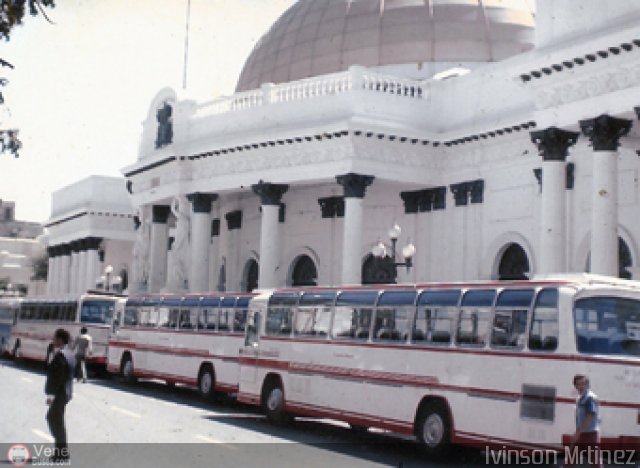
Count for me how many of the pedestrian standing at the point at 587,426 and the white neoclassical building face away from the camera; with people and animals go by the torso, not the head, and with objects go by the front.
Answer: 0

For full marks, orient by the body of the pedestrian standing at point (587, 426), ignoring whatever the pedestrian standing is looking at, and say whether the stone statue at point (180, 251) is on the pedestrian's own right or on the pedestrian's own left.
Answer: on the pedestrian's own right

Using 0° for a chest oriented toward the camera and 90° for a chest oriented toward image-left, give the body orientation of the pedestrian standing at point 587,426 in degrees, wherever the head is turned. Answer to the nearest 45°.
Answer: approximately 45°

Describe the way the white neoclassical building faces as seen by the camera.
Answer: facing the viewer and to the left of the viewer

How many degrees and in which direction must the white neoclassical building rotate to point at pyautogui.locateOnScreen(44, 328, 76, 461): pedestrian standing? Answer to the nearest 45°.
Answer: approximately 45° to its left

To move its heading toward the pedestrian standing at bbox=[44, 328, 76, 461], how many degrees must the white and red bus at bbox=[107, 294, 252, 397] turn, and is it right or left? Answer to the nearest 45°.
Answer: approximately 135° to its left

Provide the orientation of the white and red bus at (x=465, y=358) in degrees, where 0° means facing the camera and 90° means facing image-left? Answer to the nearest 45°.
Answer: approximately 135°

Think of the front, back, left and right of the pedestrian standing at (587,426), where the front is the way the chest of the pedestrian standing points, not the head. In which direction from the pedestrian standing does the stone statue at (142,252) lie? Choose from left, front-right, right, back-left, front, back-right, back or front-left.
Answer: right

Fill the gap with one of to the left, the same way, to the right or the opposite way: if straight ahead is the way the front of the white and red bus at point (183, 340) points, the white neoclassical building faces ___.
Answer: to the left

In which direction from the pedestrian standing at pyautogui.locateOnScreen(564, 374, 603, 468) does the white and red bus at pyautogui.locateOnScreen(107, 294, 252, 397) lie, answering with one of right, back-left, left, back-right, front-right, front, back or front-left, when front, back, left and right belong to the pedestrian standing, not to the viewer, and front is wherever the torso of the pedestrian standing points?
right
